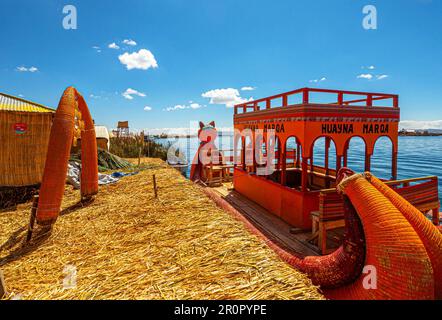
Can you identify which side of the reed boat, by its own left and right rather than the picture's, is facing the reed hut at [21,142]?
left

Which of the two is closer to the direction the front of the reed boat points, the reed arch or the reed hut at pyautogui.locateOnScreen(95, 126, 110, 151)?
the reed hut

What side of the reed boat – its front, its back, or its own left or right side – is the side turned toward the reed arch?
left

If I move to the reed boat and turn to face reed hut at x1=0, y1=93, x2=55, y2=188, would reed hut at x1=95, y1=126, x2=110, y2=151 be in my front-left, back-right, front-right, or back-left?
front-right

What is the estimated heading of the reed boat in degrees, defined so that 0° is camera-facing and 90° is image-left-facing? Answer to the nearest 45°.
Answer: approximately 135°

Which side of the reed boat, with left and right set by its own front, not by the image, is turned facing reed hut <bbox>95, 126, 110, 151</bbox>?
front
